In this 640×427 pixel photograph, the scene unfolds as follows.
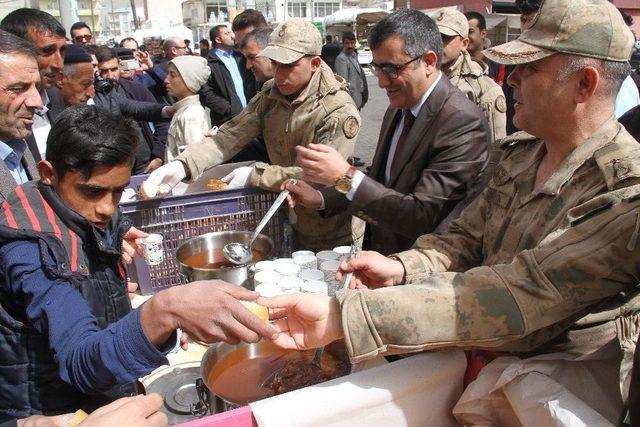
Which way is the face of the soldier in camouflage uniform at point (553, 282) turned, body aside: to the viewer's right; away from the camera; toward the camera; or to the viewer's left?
to the viewer's left

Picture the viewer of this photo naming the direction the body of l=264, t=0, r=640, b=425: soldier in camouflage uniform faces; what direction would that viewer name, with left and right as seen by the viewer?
facing to the left of the viewer

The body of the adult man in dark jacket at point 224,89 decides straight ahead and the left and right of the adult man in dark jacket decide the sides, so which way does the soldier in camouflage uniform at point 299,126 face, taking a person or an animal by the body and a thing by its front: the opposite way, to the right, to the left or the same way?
to the right

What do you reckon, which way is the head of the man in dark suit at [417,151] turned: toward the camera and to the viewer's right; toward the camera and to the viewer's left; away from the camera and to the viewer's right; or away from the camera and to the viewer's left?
toward the camera and to the viewer's left

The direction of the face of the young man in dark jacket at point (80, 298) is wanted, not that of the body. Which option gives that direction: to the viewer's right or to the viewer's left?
to the viewer's right

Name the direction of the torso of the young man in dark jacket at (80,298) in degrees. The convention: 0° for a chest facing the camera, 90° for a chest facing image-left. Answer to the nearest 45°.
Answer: approximately 315°

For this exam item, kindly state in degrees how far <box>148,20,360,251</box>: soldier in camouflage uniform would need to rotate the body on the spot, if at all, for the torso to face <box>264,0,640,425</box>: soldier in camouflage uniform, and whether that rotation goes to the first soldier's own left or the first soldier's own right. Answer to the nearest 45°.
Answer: approximately 45° to the first soldier's own left

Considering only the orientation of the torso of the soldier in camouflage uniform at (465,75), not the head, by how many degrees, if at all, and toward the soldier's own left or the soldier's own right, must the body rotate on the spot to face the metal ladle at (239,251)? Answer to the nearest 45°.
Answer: approximately 45° to the soldier's own left

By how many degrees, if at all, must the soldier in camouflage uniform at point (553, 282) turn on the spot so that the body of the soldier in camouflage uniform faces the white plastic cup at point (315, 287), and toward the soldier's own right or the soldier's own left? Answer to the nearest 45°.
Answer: approximately 45° to the soldier's own right
